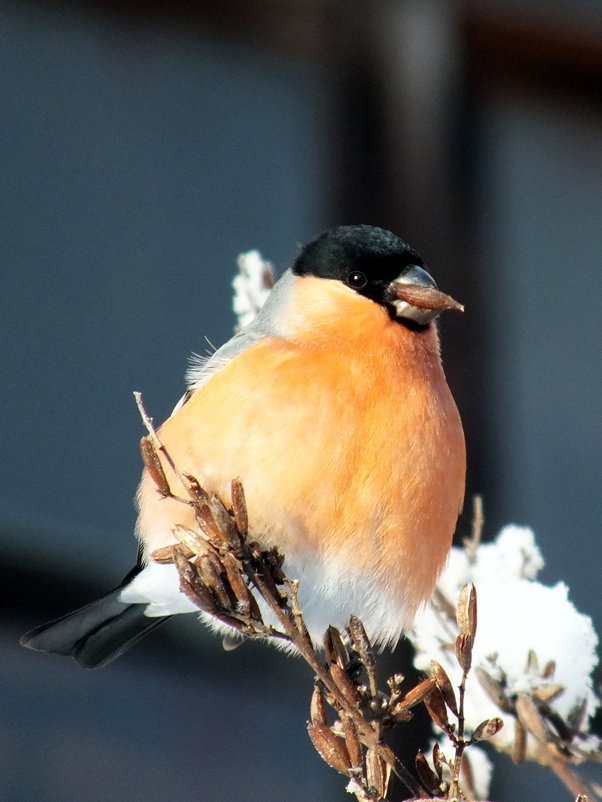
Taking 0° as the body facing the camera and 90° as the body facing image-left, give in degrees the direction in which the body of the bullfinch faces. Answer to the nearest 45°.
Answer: approximately 315°
